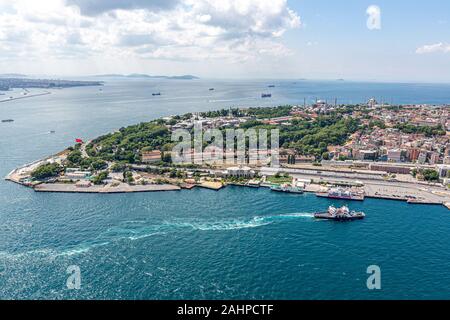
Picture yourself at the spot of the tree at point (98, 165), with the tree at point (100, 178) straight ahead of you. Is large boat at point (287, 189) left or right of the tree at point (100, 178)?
left

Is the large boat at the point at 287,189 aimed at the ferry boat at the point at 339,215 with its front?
no

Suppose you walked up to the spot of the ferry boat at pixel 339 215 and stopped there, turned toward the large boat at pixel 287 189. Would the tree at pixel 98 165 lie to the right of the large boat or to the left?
left
